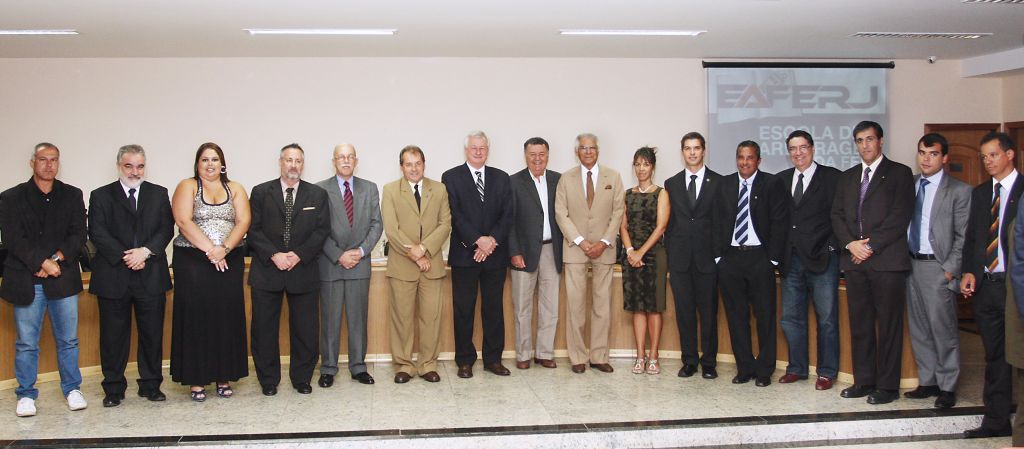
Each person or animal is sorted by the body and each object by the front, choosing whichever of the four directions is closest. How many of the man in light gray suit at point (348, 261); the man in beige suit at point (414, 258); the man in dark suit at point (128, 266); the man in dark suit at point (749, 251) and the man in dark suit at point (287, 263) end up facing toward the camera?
5

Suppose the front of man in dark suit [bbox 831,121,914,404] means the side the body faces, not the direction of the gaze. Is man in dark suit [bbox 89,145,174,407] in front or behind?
in front

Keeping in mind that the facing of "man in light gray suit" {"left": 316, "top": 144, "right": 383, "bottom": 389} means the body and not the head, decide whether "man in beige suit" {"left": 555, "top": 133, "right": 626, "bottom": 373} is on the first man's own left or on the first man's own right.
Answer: on the first man's own left

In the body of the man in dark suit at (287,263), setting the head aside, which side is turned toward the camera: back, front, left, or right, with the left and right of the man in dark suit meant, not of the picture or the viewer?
front

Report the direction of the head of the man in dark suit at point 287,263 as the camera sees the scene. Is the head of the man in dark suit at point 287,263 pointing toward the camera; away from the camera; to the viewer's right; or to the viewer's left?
toward the camera

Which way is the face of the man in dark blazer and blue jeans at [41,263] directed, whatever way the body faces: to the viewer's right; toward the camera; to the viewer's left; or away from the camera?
toward the camera

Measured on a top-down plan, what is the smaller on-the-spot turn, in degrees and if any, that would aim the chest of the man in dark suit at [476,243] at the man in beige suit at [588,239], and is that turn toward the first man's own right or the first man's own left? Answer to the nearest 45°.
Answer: approximately 90° to the first man's own left

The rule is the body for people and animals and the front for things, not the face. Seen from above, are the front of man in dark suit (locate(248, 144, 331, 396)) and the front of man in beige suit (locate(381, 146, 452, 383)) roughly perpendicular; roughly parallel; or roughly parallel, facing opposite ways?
roughly parallel

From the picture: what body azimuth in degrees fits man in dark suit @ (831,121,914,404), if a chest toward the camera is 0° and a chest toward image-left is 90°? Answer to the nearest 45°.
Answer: approximately 45°

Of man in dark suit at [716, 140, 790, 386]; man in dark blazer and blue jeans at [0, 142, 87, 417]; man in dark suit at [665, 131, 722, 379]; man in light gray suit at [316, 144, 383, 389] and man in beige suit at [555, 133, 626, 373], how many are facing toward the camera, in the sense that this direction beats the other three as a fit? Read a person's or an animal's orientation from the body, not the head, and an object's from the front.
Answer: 5

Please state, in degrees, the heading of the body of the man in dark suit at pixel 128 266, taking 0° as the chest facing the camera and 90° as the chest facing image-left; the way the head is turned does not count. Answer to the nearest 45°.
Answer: approximately 0°

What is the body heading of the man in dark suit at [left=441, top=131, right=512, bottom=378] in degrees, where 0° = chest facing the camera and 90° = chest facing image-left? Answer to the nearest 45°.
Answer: approximately 0°

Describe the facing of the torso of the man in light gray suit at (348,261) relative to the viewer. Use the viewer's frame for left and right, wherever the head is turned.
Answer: facing the viewer
